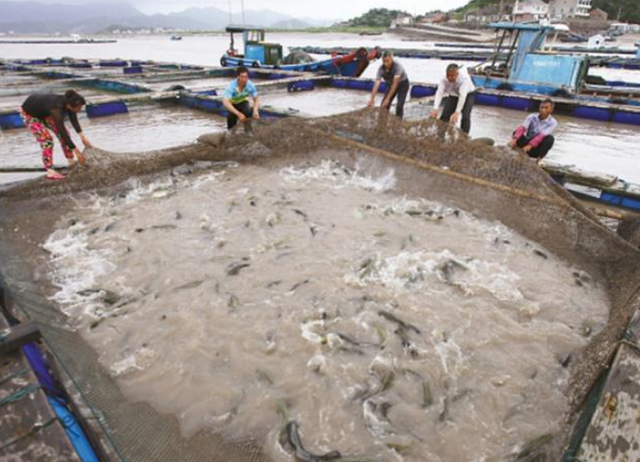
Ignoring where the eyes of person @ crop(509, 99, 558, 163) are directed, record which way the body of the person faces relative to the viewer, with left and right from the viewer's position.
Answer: facing the viewer and to the left of the viewer

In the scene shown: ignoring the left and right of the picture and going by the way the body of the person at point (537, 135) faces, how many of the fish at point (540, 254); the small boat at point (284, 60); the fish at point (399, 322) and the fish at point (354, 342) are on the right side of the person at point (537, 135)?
1

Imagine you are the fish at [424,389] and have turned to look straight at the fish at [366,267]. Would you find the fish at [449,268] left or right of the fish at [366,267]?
right

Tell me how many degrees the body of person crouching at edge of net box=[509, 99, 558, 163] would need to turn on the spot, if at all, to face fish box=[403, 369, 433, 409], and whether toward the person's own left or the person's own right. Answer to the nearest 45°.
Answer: approximately 45° to the person's own left

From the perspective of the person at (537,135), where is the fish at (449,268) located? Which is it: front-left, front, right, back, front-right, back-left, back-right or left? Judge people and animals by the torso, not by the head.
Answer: front-left

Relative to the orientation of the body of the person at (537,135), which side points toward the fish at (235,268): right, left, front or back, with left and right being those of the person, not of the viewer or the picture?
front

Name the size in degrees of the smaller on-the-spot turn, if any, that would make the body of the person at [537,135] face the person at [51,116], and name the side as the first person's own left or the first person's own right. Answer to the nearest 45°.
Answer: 0° — they already face them
